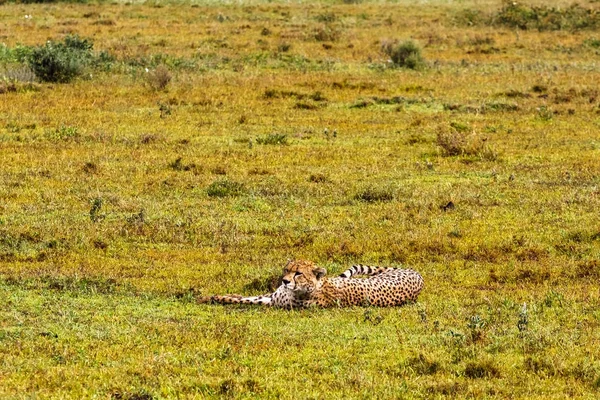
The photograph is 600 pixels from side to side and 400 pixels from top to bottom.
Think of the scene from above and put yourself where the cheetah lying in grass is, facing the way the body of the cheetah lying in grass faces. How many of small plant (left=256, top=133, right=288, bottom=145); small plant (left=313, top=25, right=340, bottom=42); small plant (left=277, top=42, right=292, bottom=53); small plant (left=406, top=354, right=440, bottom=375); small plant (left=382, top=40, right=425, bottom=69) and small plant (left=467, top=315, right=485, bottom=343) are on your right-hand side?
4

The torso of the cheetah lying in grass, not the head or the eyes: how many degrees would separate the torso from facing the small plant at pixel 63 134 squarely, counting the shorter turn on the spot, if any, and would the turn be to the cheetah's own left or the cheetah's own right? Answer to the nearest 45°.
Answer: approximately 45° to the cheetah's own right

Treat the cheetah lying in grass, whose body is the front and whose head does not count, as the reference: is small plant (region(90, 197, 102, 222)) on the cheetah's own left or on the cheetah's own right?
on the cheetah's own right

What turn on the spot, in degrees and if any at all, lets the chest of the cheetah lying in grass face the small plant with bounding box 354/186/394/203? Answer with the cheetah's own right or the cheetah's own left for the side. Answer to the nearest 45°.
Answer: approximately 90° to the cheetah's own right

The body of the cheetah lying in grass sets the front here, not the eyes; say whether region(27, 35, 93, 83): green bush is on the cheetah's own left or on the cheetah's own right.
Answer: on the cheetah's own right

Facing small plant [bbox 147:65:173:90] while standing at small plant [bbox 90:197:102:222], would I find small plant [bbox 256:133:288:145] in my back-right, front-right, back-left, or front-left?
front-right

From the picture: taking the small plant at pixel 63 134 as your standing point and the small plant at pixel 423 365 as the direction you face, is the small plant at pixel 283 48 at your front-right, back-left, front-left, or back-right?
back-left

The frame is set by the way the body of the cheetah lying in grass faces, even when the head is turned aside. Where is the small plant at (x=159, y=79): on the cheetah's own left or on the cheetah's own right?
on the cheetah's own right

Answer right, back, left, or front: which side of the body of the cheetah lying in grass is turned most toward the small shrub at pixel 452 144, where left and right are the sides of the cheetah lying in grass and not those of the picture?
right

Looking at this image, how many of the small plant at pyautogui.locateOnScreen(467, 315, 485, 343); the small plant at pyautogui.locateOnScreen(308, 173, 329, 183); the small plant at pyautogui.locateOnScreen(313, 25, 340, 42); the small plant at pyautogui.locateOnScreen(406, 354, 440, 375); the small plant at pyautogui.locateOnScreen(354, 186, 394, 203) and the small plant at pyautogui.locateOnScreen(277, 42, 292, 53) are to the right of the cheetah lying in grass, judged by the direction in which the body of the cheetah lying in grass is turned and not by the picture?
4

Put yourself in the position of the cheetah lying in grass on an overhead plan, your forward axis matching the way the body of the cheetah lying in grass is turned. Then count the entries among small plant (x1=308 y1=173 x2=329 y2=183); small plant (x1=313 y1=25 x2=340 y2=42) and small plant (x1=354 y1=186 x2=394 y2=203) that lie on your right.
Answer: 3

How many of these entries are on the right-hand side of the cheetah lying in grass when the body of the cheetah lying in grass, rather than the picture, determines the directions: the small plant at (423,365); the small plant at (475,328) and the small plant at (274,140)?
1

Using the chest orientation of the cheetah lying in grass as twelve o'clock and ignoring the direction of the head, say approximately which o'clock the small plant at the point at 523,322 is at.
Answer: The small plant is roughly at 7 o'clock from the cheetah lying in grass.

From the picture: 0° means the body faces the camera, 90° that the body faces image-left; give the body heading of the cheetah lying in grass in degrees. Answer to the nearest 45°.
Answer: approximately 90°

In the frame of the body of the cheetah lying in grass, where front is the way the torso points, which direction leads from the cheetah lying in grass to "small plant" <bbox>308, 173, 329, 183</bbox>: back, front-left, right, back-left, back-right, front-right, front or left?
right

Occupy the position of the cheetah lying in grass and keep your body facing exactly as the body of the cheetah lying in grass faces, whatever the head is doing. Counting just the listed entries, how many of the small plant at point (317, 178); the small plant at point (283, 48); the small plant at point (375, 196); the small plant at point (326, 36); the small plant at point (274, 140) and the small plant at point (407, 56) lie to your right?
6
